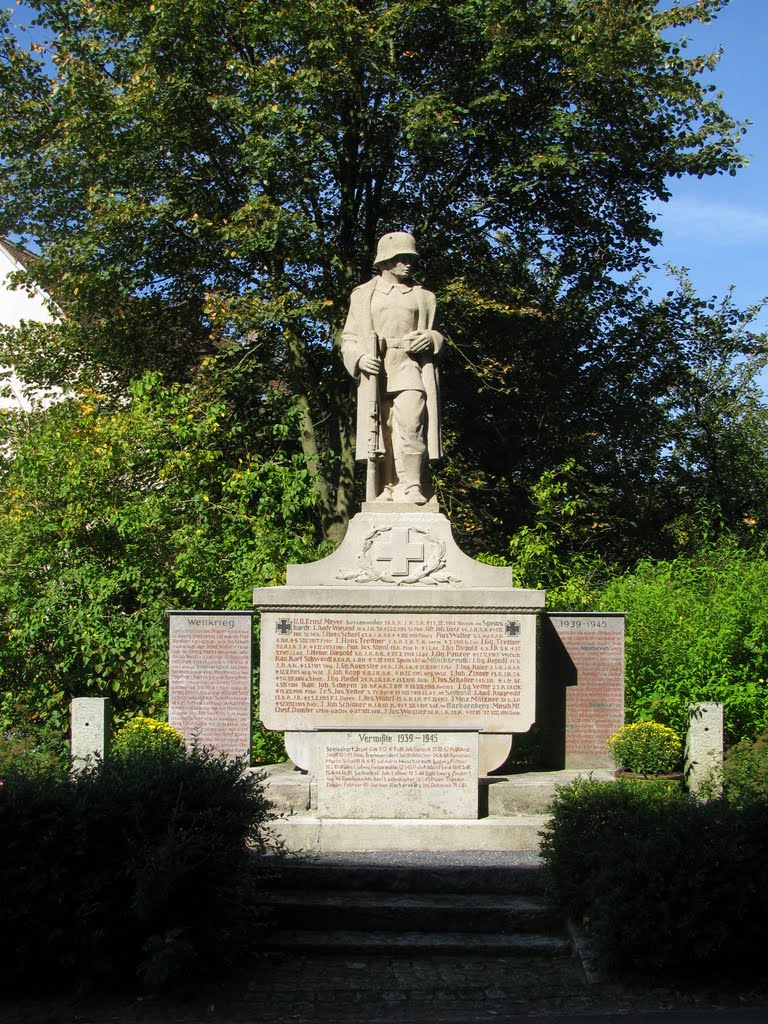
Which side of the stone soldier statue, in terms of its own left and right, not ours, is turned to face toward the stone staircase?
front

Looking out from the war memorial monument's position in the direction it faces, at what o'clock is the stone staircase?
The stone staircase is roughly at 12 o'clock from the war memorial monument.

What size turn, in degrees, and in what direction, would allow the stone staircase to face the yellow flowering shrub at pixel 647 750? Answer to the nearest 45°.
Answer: approximately 135° to its left

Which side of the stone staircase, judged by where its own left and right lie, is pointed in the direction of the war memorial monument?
back

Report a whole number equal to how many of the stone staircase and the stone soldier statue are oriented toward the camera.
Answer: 2

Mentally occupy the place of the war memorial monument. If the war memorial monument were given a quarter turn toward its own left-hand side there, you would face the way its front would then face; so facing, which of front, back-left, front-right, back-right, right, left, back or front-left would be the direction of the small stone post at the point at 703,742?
front

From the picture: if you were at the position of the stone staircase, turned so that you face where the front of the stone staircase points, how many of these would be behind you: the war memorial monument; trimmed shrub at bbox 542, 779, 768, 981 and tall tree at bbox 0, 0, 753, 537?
2

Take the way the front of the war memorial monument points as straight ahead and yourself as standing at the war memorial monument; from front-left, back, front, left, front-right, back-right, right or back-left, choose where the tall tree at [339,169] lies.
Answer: back

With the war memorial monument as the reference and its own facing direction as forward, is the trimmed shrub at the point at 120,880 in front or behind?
in front
